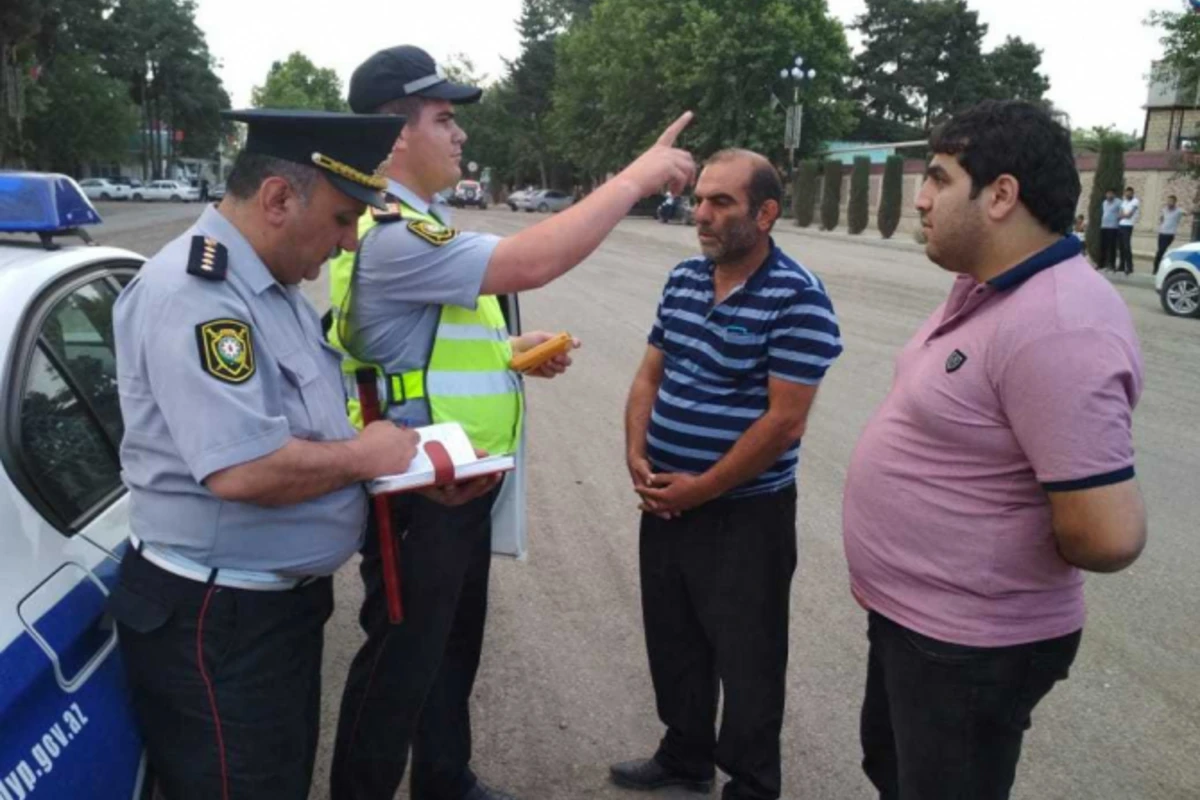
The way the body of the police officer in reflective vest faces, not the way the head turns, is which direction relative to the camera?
to the viewer's right

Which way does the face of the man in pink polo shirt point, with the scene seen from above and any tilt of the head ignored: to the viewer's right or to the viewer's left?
to the viewer's left

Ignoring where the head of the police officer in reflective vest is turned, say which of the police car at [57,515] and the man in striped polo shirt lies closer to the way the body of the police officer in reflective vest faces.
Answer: the man in striped polo shirt

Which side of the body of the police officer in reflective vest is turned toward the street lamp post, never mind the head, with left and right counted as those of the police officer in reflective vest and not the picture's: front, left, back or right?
left

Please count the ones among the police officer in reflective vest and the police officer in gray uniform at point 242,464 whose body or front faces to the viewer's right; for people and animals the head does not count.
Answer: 2

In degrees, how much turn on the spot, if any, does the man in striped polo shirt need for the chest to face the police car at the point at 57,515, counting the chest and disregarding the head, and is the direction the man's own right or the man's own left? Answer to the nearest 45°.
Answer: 0° — they already face it

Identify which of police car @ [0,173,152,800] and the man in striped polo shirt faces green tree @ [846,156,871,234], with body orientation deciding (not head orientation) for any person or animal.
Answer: the police car

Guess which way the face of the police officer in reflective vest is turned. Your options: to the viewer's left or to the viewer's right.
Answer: to the viewer's right

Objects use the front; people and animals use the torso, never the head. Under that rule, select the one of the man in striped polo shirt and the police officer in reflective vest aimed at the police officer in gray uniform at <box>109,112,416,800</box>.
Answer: the man in striped polo shirt

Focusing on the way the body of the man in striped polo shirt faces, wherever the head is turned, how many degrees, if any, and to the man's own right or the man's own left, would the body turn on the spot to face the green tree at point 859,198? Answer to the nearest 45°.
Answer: approximately 135° to the man's own right

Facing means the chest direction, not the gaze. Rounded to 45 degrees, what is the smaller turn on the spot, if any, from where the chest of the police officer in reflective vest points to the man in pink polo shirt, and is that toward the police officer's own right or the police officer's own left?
approximately 45° to the police officer's own right

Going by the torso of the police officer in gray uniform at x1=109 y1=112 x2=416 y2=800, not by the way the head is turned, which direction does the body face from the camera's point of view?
to the viewer's right

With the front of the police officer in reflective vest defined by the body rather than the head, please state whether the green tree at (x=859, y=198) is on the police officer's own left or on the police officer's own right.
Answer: on the police officer's own left

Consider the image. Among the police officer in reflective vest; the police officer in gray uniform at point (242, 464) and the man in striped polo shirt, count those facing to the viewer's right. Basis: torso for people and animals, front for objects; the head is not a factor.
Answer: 2

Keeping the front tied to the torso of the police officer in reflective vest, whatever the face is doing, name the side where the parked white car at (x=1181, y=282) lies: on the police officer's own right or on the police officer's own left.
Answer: on the police officer's own left

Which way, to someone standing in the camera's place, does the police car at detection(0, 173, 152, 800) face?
facing away from the viewer and to the right of the viewer
